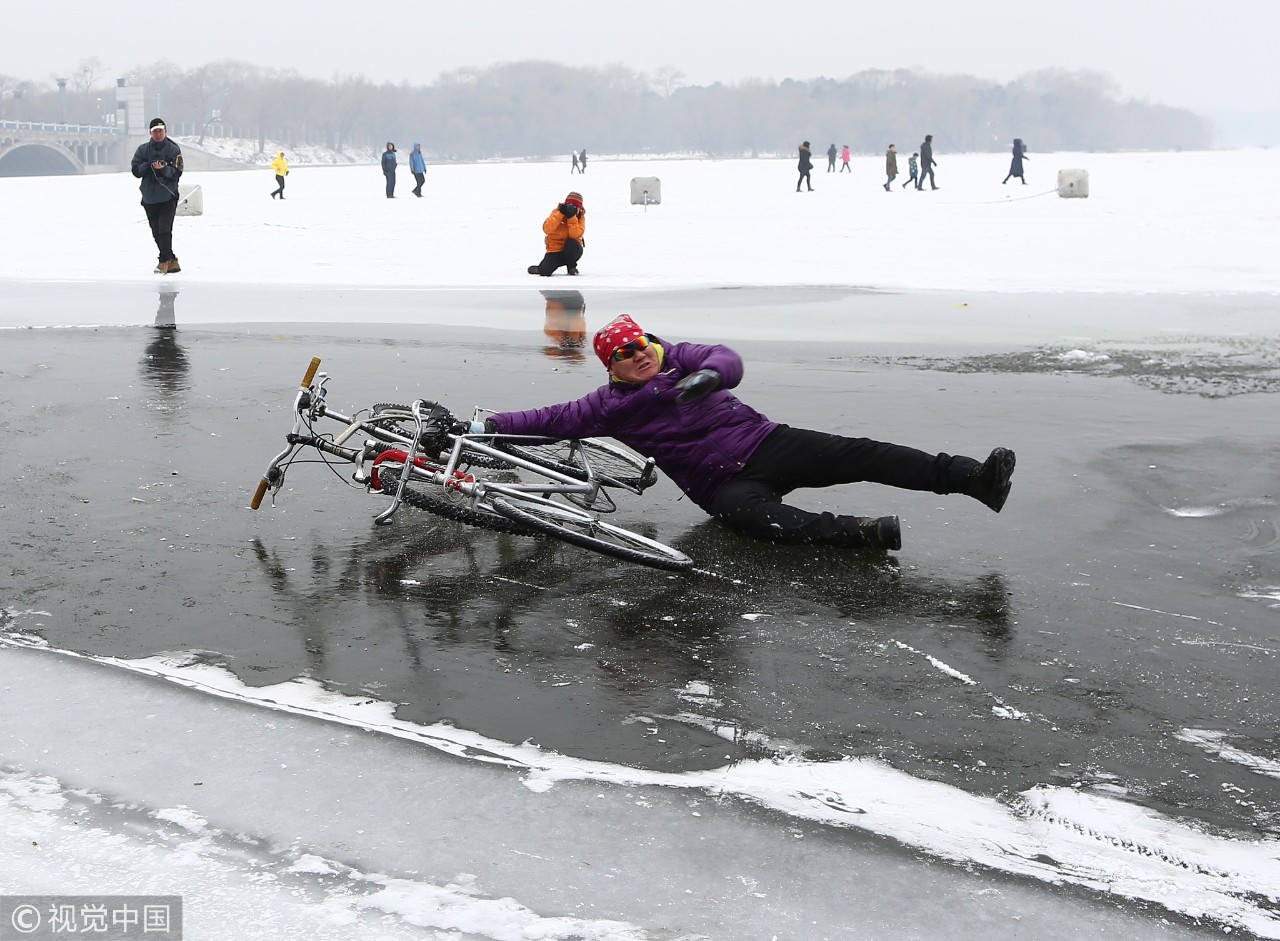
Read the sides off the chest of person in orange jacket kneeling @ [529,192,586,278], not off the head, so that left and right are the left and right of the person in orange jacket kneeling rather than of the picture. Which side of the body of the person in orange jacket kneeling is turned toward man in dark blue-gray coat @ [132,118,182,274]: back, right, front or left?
right

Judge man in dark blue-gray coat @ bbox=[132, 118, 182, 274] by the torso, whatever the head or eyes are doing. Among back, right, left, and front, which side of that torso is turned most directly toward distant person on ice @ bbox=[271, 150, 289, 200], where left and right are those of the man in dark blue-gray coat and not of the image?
back

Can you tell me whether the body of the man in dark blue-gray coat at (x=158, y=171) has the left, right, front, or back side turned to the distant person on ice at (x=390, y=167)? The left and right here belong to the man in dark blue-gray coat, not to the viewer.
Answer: back

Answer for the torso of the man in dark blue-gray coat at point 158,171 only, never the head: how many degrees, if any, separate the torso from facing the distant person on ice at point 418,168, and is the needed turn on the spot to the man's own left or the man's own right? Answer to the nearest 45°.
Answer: approximately 180°

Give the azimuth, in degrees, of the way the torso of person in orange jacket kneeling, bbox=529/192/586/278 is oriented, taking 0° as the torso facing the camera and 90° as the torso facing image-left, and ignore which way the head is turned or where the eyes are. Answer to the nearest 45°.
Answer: approximately 315°

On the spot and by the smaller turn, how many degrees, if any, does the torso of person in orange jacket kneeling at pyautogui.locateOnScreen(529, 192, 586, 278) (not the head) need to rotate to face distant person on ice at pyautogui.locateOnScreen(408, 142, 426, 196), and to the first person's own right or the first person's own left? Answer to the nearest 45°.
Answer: approximately 135° to the first person's own left

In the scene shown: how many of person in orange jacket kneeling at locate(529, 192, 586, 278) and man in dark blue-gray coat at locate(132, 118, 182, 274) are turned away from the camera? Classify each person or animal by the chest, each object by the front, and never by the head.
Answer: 0

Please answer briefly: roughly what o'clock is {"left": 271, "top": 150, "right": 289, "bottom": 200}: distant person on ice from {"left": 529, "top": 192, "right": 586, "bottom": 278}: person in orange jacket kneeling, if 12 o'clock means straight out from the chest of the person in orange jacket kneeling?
The distant person on ice is roughly at 7 o'clock from the person in orange jacket kneeling.

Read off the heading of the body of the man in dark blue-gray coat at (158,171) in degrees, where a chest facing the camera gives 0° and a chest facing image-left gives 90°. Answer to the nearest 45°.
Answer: approximately 0°

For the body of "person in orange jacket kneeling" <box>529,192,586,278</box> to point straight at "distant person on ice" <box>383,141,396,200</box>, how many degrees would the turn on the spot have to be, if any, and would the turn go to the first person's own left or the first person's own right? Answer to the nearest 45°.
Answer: approximately 135° to the first person's own left
